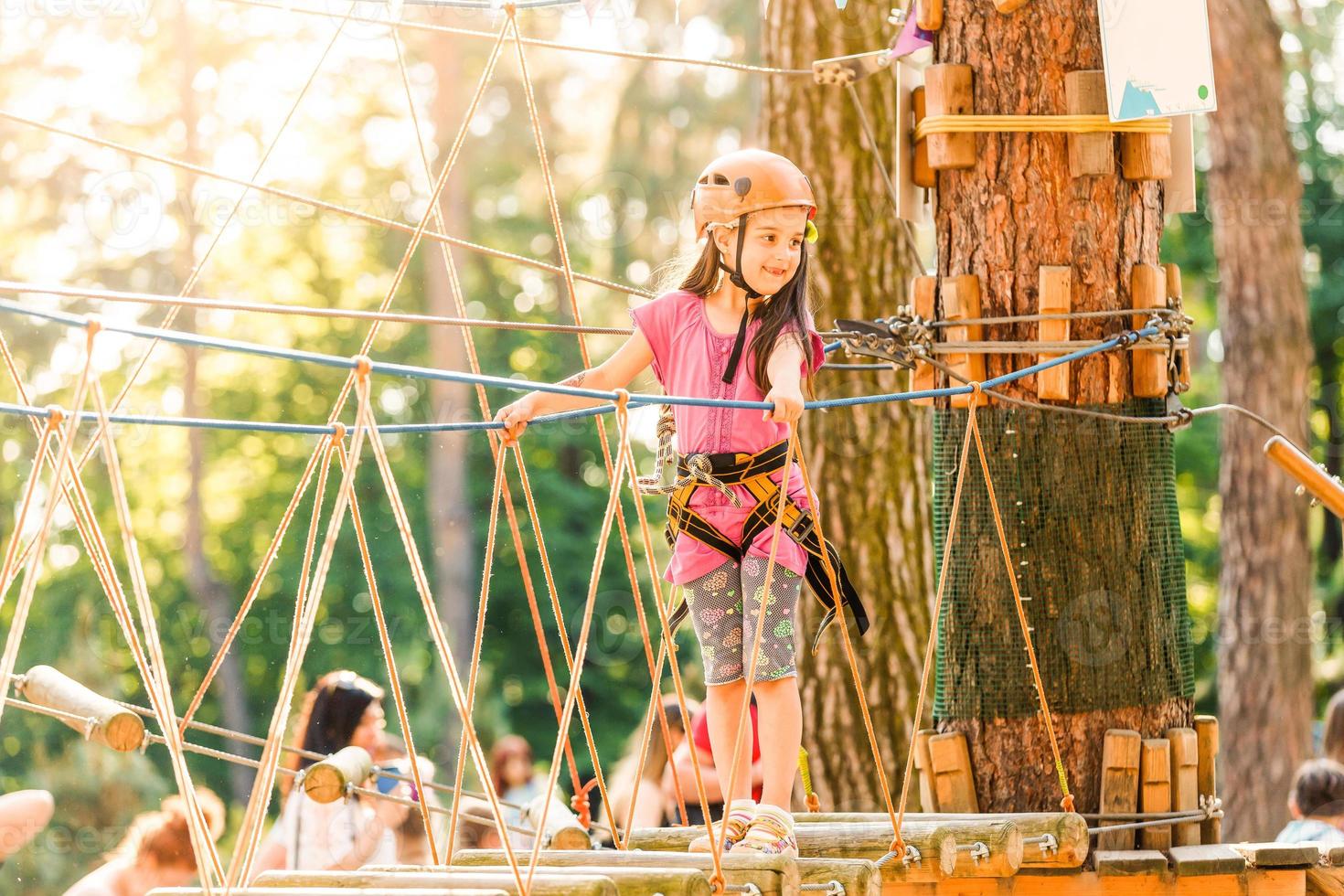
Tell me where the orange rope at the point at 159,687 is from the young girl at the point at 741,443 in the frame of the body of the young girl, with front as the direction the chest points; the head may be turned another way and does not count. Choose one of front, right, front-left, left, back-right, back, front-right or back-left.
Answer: front-right

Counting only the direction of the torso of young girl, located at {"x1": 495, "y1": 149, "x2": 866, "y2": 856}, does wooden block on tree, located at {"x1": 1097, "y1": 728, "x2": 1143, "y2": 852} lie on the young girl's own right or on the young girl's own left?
on the young girl's own left

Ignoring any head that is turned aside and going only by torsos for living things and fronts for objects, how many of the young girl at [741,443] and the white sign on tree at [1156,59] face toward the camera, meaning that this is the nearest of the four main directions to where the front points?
2

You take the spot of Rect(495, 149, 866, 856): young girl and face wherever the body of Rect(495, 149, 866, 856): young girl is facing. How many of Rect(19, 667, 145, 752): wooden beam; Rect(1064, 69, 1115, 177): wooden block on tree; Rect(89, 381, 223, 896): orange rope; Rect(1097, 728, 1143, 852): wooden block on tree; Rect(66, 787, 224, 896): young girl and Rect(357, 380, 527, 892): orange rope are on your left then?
2

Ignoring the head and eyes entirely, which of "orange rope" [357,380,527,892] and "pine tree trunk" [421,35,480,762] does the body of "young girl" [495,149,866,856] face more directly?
the orange rope

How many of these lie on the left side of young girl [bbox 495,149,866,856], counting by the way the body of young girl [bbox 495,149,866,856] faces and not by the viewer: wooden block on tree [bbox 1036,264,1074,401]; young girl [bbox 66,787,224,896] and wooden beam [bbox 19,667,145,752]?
1

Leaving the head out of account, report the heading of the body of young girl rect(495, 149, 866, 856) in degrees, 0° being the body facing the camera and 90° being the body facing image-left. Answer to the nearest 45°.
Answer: approximately 0°

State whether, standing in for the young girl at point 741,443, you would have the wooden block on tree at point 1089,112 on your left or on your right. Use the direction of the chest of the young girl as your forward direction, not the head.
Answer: on your left

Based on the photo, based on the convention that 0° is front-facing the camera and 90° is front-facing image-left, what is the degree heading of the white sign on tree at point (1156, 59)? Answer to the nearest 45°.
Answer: approximately 0°
